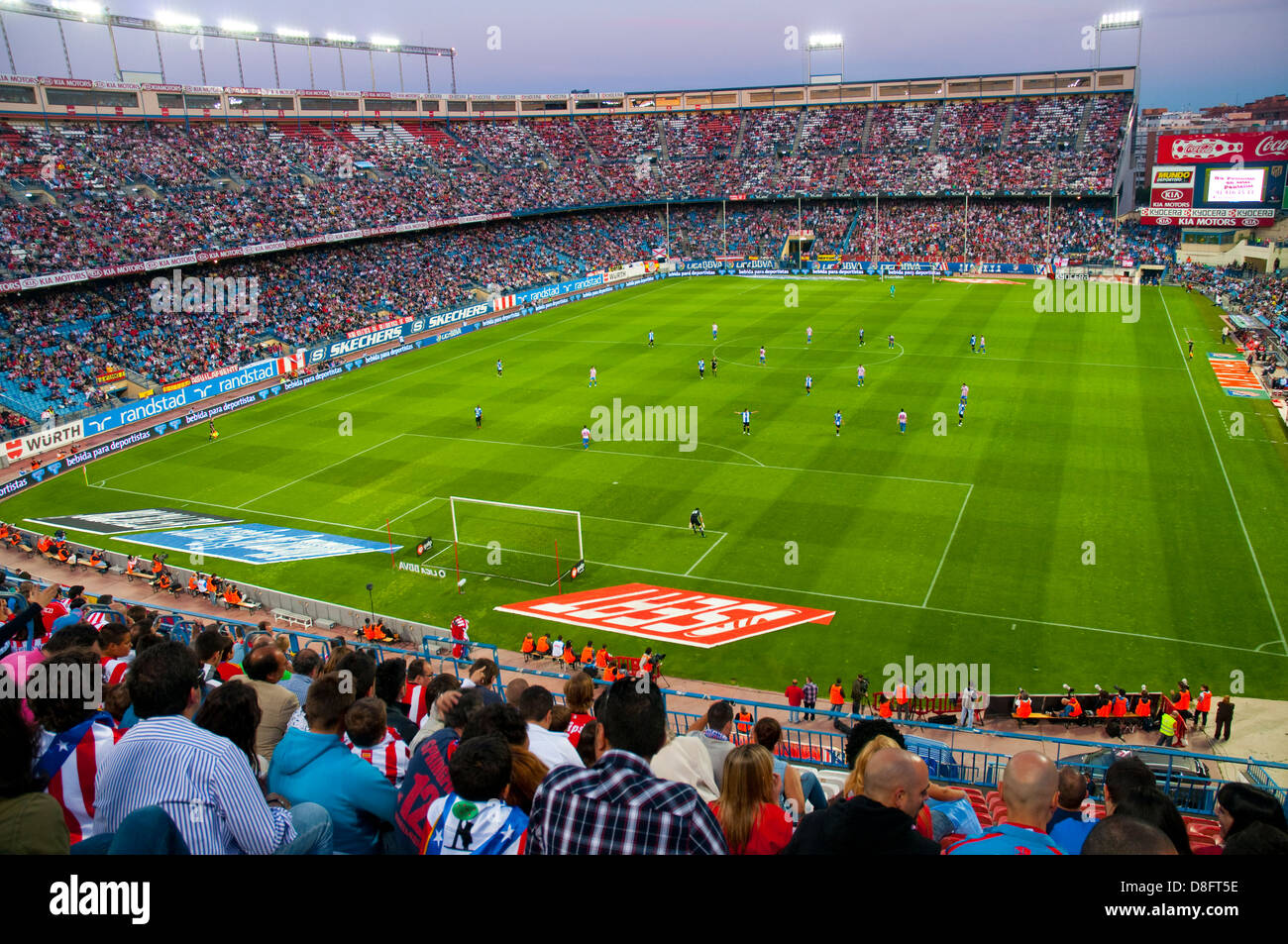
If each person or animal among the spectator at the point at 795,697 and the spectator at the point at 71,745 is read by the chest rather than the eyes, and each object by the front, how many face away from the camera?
2

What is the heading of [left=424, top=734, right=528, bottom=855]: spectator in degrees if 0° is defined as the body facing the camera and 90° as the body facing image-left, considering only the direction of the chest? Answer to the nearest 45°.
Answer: approximately 180°

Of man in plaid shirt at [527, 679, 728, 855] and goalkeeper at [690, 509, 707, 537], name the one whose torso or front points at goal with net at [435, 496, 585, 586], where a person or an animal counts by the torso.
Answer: the man in plaid shirt

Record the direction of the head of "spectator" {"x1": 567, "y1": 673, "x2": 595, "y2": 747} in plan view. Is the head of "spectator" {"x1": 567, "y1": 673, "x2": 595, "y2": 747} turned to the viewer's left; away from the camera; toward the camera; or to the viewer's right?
away from the camera

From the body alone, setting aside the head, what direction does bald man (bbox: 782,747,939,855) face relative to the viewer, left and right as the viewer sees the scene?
facing away from the viewer and to the right of the viewer

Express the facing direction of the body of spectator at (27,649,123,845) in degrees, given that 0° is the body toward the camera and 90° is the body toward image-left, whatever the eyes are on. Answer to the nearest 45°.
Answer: approximately 180°

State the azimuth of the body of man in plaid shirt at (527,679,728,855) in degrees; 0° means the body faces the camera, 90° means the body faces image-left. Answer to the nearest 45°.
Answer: approximately 180°

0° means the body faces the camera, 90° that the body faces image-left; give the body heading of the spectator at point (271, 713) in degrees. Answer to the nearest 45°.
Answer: approximately 225°

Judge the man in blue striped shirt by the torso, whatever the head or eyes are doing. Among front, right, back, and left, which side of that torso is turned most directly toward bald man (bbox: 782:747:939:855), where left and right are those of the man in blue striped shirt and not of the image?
right

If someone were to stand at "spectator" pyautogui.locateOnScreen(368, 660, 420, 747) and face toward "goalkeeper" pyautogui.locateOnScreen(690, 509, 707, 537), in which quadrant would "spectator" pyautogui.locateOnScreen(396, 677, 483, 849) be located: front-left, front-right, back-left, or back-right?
back-right

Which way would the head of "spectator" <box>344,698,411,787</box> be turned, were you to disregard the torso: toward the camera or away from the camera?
away from the camera

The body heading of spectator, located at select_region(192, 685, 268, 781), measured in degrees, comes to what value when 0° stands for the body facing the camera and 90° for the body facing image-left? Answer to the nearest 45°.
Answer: approximately 225°

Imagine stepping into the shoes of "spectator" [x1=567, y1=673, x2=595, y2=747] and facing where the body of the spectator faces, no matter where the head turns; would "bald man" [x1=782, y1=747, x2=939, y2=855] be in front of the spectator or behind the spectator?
behind

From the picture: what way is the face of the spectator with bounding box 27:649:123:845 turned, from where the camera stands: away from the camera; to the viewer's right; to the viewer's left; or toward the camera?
away from the camera

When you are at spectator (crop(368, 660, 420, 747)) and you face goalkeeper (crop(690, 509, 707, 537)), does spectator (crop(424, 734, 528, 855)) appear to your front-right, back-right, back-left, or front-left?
back-right

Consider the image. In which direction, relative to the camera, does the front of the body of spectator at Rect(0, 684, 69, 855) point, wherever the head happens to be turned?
away from the camera

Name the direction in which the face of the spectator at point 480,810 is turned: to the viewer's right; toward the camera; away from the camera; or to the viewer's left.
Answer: away from the camera

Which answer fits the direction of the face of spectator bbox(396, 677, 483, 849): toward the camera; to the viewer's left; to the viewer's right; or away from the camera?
away from the camera

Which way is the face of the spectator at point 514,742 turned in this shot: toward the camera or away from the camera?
away from the camera
